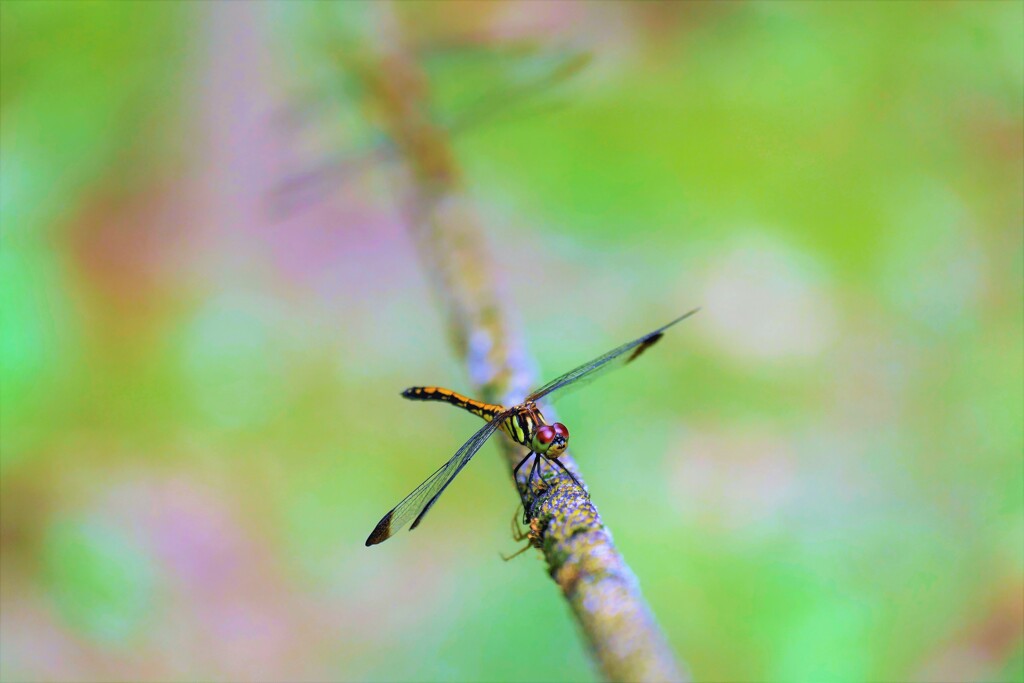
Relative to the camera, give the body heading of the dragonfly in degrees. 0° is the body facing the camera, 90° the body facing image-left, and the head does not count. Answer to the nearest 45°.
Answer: approximately 315°
